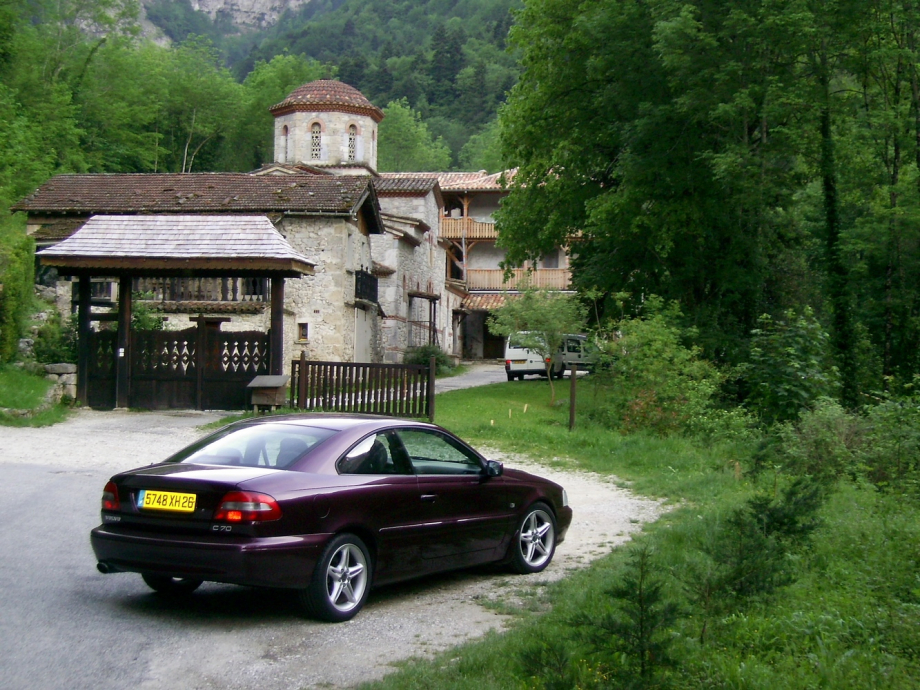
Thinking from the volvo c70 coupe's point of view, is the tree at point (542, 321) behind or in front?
in front

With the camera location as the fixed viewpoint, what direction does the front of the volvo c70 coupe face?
facing away from the viewer and to the right of the viewer

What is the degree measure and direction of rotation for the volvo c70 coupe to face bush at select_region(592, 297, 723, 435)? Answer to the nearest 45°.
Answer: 0° — it already faces it

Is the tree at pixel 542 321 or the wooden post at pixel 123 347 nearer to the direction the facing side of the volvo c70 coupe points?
the tree

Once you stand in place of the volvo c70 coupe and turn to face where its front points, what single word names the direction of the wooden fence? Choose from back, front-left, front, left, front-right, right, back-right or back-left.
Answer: front-left

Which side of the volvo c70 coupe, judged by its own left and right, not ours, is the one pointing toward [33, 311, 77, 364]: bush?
left

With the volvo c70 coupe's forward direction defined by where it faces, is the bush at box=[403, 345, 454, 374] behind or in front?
in front

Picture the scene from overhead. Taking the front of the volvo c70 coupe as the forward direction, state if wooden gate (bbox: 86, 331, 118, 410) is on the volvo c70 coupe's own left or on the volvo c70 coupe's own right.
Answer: on the volvo c70 coupe's own left

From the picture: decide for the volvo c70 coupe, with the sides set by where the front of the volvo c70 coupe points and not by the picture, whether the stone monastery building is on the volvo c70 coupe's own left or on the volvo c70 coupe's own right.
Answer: on the volvo c70 coupe's own left

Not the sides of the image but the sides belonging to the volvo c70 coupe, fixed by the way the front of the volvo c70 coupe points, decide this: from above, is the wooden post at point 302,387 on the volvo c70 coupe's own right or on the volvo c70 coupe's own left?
on the volvo c70 coupe's own left

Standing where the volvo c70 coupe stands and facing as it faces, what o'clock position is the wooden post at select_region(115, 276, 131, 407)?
The wooden post is roughly at 10 o'clock from the volvo c70 coupe.
